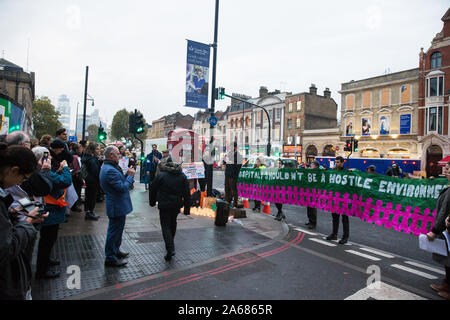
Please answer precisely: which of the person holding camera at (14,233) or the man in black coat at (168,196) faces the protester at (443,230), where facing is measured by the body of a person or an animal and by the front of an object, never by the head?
the person holding camera

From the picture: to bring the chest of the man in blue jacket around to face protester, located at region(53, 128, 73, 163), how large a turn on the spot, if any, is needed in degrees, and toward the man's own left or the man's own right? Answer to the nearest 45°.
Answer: approximately 135° to the man's own left

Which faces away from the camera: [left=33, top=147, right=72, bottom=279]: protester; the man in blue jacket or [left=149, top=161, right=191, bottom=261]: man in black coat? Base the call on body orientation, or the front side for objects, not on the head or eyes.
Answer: the man in black coat

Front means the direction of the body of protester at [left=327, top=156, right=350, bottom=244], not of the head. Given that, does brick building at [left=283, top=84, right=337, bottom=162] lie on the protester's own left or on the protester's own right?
on the protester's own right

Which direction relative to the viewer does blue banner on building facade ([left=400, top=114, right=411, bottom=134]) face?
toward the camera

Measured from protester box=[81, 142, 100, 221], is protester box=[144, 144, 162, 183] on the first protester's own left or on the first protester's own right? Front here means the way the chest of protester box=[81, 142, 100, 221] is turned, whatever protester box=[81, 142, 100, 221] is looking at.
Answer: on the first protester's own left

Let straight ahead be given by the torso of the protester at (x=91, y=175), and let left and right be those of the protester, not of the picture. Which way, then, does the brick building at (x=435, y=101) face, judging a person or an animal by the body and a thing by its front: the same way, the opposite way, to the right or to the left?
the opposite way

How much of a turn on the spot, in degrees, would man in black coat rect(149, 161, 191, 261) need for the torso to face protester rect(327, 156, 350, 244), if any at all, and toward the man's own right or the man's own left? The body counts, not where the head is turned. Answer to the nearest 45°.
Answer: approximately 90° to the man's own right

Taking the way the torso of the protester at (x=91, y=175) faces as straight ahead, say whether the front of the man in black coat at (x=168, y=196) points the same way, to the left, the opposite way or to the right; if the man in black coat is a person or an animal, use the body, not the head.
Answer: to the left

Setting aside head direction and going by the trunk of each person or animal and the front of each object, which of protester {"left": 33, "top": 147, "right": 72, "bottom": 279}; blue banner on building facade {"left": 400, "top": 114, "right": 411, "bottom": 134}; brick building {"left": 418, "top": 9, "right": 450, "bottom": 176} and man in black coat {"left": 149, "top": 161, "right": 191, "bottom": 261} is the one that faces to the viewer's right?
the protester
